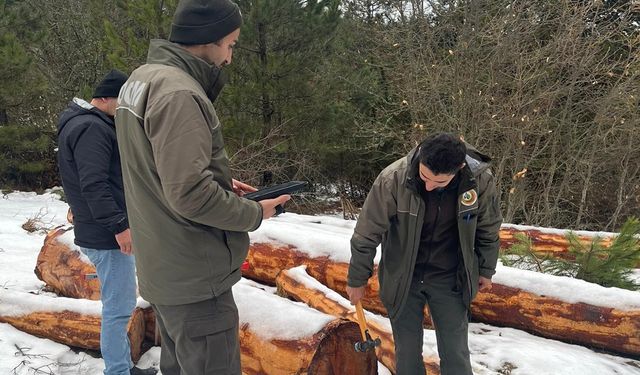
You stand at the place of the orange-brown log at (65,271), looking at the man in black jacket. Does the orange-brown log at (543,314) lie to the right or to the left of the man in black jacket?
left

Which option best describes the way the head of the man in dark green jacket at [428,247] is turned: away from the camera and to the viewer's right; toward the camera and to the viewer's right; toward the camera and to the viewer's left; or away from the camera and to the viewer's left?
toward the camera and to the viewer's left

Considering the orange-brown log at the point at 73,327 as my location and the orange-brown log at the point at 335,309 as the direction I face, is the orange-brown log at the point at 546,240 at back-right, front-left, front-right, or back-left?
front-left

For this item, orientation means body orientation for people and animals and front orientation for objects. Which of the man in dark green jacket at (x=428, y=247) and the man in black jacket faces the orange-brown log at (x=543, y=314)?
the man in black jacket

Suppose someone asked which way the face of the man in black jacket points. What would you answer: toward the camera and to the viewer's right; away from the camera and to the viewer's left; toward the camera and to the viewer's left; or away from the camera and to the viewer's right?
away from the camera and to the viewer's right

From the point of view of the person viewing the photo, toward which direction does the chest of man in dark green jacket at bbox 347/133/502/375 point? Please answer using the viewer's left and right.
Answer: facing the viewer

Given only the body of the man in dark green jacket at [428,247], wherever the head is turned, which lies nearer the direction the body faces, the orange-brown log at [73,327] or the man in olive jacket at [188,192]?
the man in olive jacket

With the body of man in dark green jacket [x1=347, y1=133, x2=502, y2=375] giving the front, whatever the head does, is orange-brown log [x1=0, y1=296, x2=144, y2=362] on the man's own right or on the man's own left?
on the man's own right

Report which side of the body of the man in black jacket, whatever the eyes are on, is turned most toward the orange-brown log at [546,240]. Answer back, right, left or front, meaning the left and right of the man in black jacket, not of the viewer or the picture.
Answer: front

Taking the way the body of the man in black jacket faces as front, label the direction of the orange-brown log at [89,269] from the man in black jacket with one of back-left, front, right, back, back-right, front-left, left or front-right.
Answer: left

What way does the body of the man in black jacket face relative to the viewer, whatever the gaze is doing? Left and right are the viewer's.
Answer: facing to the right of the viewer

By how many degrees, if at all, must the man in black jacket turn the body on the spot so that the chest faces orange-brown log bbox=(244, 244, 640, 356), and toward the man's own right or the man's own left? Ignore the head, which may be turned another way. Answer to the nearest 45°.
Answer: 0° — they already face it
